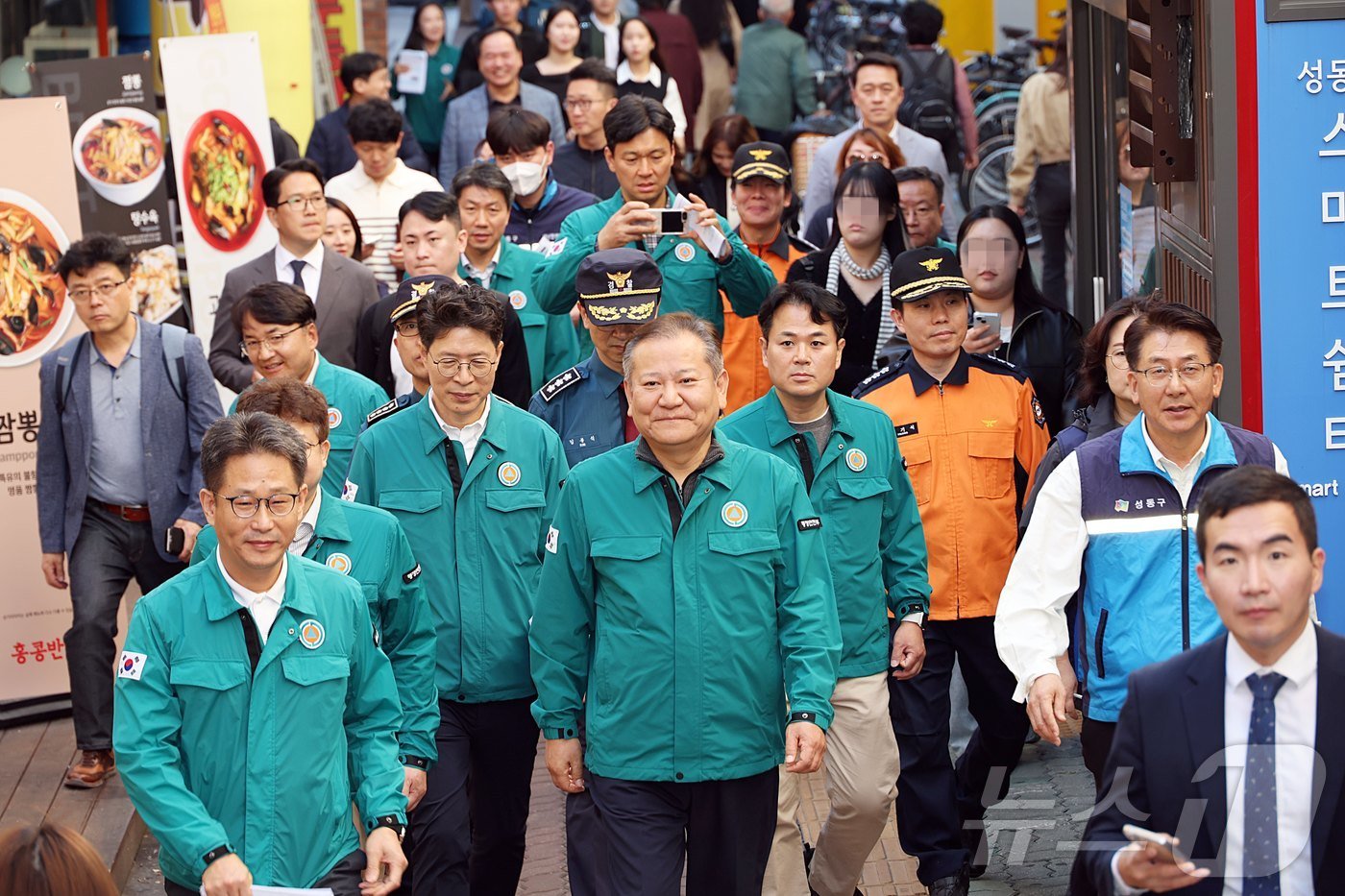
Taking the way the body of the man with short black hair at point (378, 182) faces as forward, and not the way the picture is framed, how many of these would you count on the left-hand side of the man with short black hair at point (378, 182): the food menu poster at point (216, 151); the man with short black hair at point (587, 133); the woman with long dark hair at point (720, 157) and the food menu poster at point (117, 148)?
2

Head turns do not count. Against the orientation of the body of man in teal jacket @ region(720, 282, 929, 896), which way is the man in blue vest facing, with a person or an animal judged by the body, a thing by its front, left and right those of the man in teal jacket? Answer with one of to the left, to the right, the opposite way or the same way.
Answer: the same way

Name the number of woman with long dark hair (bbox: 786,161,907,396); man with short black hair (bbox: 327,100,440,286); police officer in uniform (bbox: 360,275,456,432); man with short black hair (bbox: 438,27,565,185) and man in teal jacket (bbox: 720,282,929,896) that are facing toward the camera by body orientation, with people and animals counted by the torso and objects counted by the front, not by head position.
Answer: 5

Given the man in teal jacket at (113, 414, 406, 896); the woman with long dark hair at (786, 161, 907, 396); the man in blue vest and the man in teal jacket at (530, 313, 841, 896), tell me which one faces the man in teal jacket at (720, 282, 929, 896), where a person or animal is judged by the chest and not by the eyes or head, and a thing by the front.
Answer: the woman with long dark hair

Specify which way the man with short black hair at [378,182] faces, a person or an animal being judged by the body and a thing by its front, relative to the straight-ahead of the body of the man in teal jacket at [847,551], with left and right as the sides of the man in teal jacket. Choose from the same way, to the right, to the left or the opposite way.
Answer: the same way

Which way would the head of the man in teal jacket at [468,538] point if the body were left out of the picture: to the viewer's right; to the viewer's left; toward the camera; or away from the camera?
toward the camera

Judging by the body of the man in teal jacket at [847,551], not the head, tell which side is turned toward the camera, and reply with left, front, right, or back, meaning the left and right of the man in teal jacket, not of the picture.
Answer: front

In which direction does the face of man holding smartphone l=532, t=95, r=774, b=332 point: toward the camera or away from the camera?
toward the camera

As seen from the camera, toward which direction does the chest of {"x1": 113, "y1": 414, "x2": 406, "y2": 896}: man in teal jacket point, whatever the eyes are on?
toward the camera

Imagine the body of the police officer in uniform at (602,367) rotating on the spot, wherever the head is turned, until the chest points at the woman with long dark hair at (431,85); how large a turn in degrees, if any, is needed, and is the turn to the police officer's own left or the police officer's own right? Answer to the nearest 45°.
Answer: approximately 180°

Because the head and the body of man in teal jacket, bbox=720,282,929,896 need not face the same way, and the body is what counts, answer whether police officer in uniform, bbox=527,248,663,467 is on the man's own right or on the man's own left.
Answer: on the man's own right

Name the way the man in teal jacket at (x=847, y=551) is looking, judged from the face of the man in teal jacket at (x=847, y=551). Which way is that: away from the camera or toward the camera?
toward the camera

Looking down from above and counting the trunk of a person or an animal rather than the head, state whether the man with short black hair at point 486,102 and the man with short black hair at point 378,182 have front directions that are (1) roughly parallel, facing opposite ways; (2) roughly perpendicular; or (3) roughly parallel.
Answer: roughly parallel

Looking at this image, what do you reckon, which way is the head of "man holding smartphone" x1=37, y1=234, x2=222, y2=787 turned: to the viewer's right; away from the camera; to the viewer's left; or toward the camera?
toward the camera

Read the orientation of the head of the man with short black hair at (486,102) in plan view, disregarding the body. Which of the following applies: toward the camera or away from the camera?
toward the camera

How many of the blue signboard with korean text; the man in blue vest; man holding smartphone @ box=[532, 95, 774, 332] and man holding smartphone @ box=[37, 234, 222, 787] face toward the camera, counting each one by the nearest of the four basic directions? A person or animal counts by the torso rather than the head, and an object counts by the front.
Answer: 4

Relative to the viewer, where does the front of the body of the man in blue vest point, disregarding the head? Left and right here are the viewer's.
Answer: facing the viewer

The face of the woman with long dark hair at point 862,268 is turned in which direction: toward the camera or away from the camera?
toward the camera
